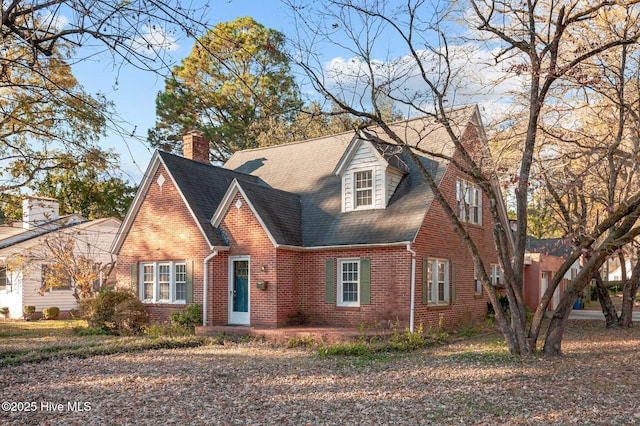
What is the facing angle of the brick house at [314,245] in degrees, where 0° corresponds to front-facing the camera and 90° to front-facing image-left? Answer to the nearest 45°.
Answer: approximately 45°

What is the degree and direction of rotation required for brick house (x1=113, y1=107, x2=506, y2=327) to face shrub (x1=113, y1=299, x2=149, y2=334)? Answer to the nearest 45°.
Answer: approximately 45° to its right
